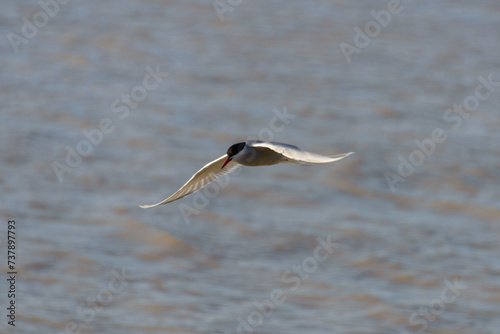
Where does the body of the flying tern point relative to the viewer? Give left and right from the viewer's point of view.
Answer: facing the viewer and to the left of the viewer
